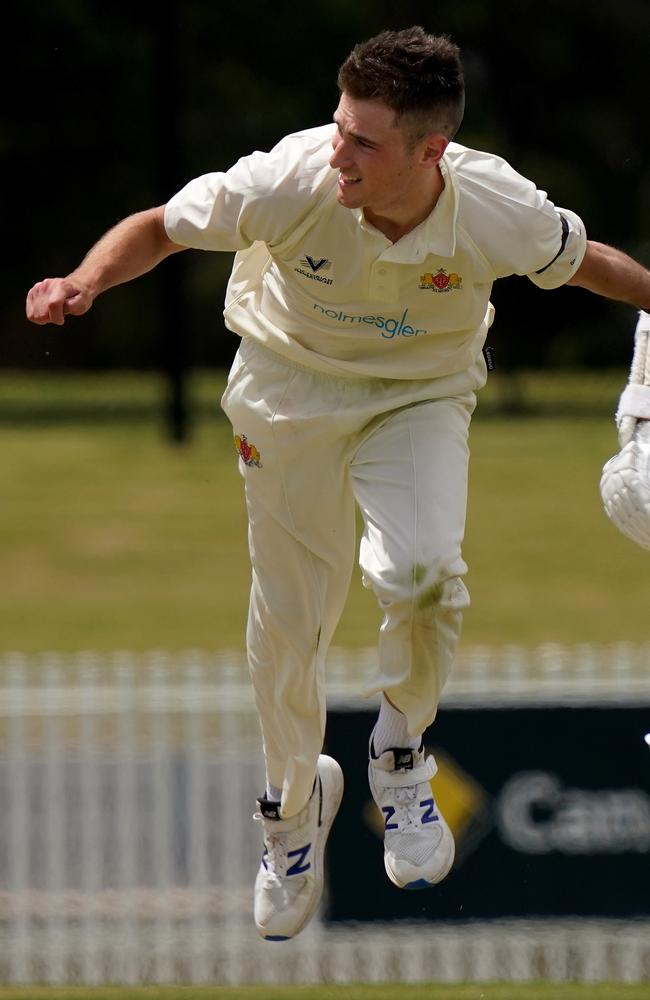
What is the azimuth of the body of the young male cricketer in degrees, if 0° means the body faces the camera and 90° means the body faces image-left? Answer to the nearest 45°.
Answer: approximately 0°
